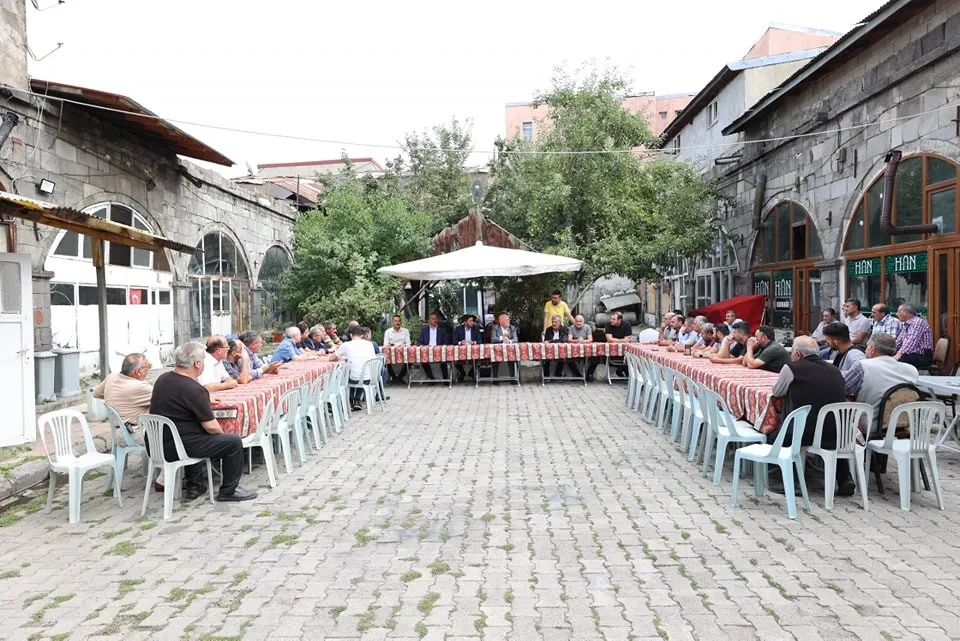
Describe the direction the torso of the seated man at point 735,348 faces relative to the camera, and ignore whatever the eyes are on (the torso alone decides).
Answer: to the viewer's left

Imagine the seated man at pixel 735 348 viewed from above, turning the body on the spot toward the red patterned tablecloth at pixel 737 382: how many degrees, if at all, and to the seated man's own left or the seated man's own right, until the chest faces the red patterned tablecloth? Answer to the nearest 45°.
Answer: approximately 90° to the seated man's own left

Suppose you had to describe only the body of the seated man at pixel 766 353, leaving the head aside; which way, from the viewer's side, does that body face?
to the viewer's left

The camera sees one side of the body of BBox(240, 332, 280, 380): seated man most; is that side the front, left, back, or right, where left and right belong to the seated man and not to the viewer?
right

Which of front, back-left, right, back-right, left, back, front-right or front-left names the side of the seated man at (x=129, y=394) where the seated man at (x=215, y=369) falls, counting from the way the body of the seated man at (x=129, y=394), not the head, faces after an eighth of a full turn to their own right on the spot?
front-left

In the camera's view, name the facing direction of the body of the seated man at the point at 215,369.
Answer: to the viewer's right

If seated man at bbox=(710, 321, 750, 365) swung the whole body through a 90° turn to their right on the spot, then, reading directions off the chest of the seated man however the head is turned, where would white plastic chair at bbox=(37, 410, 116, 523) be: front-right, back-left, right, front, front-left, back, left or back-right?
back-left

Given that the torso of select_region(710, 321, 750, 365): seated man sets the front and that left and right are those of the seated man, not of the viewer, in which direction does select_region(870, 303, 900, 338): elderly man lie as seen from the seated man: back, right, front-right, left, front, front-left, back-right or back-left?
back-right

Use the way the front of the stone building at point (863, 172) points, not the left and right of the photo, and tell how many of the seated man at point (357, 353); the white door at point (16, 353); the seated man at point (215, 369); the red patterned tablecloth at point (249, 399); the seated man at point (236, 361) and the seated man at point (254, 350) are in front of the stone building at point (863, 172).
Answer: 6

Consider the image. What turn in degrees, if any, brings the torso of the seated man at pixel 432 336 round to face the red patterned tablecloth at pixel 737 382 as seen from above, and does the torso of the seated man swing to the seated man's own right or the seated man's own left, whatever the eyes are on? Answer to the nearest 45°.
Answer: approximately 45° to the seated man's own left

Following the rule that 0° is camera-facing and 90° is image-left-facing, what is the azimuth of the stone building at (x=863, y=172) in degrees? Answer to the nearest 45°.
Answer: approximately 45°

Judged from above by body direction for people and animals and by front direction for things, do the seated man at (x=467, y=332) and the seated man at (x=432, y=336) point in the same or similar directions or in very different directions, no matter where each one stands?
same or similar directions

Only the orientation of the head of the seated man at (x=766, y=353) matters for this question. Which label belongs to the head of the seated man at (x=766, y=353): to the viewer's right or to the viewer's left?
to the viewer's left

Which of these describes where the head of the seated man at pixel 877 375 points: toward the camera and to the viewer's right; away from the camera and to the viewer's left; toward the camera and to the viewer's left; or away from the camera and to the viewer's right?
away from the camera and to the viewer's left

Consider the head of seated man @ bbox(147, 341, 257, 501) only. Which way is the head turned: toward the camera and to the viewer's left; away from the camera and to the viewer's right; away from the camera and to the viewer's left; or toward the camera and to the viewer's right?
away from the camera and to the viewer's right

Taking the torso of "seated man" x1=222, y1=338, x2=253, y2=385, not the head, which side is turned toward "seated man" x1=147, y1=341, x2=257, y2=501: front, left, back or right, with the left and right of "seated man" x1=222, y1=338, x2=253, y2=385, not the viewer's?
right

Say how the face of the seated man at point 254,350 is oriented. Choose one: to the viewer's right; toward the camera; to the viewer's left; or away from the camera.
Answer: to the viewer's right
